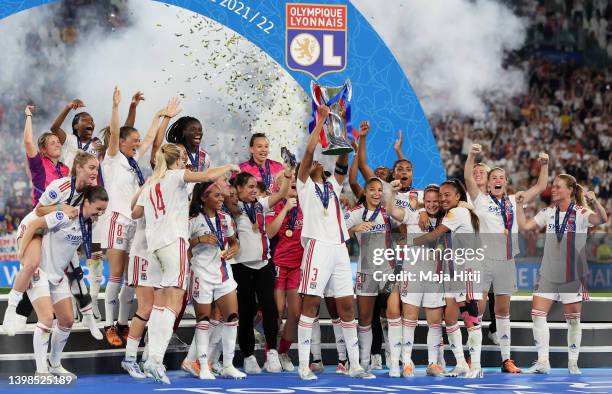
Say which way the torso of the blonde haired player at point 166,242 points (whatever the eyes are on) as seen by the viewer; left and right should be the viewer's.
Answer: facing away from the viewer and to the right of the viewer

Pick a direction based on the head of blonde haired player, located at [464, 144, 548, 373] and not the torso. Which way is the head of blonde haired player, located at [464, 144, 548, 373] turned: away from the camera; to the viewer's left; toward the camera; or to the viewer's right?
toward the camera

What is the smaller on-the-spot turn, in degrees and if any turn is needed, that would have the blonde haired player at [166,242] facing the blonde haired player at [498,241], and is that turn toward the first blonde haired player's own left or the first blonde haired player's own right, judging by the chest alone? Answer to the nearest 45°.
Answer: approximately 45° to the first blonde haired player's own right
